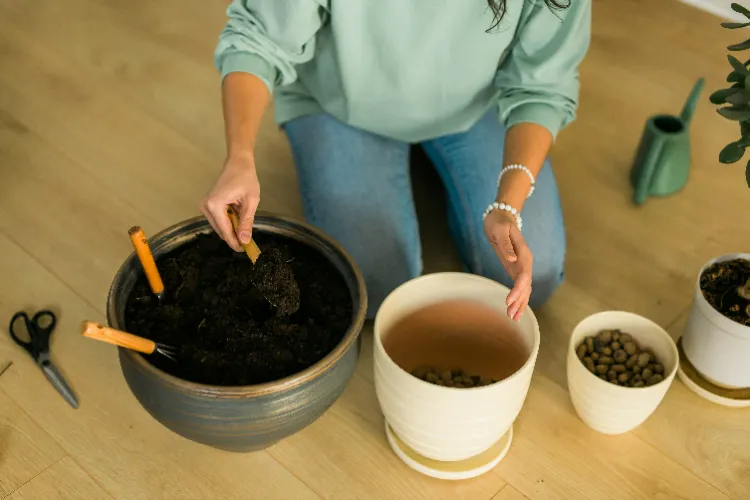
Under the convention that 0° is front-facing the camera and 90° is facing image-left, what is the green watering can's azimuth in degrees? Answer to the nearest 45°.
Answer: approximately 225°

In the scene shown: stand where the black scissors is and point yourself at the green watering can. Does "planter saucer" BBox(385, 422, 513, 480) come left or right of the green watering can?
right

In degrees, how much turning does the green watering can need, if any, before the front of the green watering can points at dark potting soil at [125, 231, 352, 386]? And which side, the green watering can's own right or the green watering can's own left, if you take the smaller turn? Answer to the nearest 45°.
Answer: approximately 180°

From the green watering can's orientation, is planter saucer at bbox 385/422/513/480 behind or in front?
behind

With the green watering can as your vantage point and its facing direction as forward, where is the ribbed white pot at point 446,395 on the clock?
The ribbed white pot is roughly at 5 o'clock from the green watering can.

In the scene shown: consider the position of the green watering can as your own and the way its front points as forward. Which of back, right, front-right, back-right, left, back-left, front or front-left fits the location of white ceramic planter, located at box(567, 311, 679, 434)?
back-right
